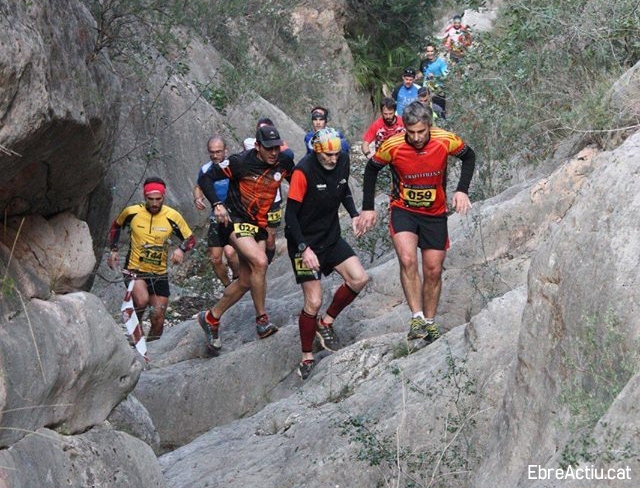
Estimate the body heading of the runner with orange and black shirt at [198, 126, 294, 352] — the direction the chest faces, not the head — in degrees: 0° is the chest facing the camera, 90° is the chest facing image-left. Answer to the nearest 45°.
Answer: approximately 315°

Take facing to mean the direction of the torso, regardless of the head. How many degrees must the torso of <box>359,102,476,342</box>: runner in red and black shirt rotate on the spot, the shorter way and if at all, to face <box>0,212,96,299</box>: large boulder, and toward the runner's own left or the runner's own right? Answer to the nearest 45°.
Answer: approximately 45° to the runner's own right

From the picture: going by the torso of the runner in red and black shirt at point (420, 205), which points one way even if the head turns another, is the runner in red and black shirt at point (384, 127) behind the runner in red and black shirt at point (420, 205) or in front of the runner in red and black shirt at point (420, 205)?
behind

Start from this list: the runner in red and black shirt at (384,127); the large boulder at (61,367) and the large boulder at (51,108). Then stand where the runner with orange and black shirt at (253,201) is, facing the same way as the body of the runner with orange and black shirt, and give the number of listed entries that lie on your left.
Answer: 1

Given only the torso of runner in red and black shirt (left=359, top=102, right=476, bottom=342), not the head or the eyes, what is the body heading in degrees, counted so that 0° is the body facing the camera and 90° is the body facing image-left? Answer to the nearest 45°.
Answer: approximately 0°
